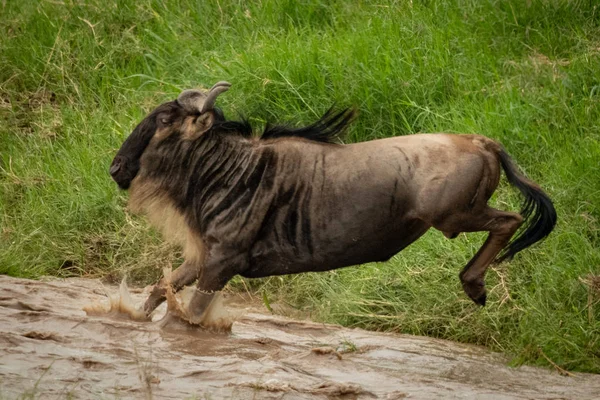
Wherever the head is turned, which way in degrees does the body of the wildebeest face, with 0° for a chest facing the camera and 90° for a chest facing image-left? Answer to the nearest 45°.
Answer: approximately 90°
